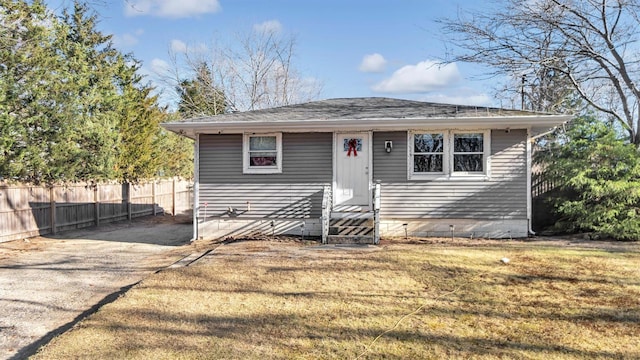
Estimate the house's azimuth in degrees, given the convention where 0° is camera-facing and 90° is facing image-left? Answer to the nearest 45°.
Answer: approximately 0°

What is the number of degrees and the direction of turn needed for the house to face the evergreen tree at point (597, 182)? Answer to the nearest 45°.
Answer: approximately 90° to its left

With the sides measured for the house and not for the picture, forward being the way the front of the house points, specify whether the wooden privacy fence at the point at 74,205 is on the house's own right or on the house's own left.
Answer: on the house's own right

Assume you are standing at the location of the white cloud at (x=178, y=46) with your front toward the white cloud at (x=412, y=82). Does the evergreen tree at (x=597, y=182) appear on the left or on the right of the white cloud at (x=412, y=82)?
right

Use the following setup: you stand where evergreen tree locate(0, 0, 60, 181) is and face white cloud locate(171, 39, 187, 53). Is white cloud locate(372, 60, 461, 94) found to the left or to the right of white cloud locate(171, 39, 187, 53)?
right

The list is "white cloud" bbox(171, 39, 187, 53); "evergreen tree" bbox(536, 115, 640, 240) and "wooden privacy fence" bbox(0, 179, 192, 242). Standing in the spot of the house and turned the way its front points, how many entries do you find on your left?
1

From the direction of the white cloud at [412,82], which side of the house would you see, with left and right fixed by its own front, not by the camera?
back

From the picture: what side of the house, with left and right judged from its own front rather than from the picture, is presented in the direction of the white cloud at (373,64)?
back

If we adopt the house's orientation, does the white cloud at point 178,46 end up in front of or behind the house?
behind

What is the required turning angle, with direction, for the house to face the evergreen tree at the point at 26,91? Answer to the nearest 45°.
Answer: approximately 90° to its right
